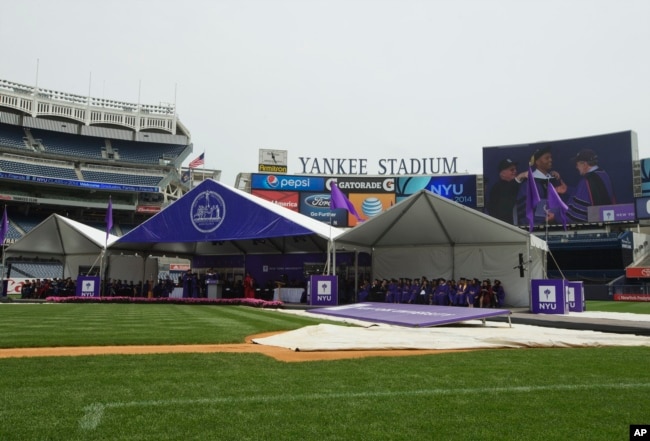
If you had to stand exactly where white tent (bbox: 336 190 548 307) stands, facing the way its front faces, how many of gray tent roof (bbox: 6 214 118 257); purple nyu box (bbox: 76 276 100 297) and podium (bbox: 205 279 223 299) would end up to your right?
3

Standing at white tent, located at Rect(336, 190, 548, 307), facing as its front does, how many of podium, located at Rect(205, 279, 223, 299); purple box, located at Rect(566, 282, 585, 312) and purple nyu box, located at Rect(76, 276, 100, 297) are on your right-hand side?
2

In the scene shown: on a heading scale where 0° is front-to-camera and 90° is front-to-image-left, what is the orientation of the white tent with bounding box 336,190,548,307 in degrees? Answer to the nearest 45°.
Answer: approximately 0°

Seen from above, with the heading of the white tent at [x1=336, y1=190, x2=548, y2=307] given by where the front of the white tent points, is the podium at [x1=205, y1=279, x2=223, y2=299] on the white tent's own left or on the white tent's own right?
on the white tent's own right

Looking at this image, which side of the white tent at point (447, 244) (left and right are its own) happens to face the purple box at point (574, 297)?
left

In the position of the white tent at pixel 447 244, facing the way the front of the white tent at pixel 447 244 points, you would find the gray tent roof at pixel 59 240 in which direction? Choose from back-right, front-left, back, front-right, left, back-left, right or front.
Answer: right

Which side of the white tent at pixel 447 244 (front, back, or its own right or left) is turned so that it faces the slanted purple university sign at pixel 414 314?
front

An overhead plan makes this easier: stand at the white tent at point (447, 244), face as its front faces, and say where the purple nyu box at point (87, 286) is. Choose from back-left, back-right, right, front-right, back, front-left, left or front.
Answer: right

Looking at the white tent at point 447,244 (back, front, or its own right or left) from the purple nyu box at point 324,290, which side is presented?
right
